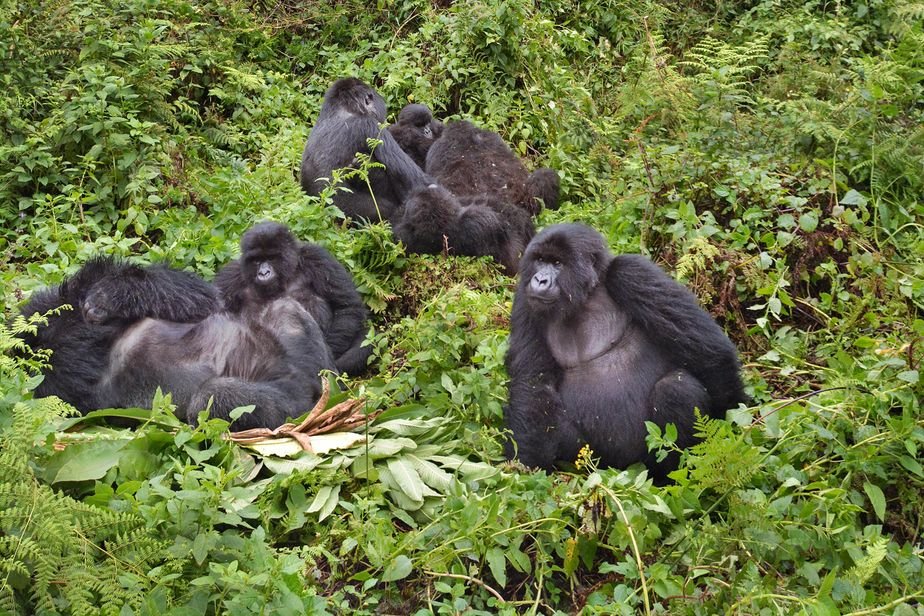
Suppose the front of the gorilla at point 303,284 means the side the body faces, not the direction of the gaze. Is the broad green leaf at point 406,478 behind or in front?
in front

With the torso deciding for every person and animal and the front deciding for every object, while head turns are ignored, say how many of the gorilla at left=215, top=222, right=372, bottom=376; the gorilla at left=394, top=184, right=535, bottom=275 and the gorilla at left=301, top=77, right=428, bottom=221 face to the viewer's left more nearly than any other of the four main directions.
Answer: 1

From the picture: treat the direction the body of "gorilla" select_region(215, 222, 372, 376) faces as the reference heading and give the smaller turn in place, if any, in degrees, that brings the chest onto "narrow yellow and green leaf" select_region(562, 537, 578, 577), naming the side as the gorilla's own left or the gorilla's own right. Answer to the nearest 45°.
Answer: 0° — it already faces it

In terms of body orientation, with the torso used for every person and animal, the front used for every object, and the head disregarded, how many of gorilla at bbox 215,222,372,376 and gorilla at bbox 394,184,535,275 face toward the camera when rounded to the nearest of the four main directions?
1

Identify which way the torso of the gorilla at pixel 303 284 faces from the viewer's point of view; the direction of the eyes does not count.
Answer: toward the camera

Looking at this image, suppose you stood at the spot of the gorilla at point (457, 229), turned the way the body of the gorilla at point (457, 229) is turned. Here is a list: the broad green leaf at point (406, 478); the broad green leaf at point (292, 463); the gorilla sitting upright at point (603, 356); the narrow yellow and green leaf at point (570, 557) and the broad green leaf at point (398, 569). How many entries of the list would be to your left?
5

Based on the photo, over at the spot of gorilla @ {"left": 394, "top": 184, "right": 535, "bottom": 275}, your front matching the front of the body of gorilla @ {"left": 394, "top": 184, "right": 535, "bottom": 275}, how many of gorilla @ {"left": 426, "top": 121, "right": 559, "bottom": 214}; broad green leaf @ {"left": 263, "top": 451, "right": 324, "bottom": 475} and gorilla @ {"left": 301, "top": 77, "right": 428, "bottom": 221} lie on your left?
1

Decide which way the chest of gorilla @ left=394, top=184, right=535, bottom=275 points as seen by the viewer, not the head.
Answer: to the viewer's left

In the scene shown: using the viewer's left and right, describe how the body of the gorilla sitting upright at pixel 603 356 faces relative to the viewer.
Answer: facing the viewer and to the left of the viewer
